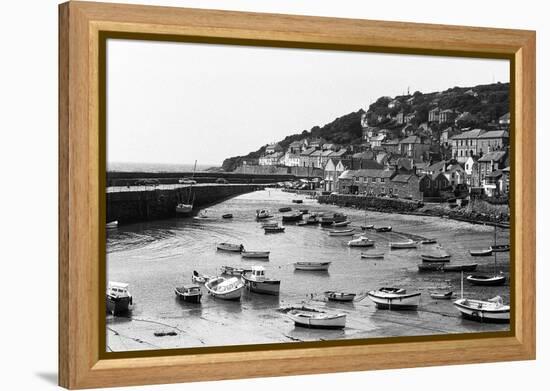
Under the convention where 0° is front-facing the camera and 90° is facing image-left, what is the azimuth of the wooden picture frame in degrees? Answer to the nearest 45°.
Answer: approximately 315°
